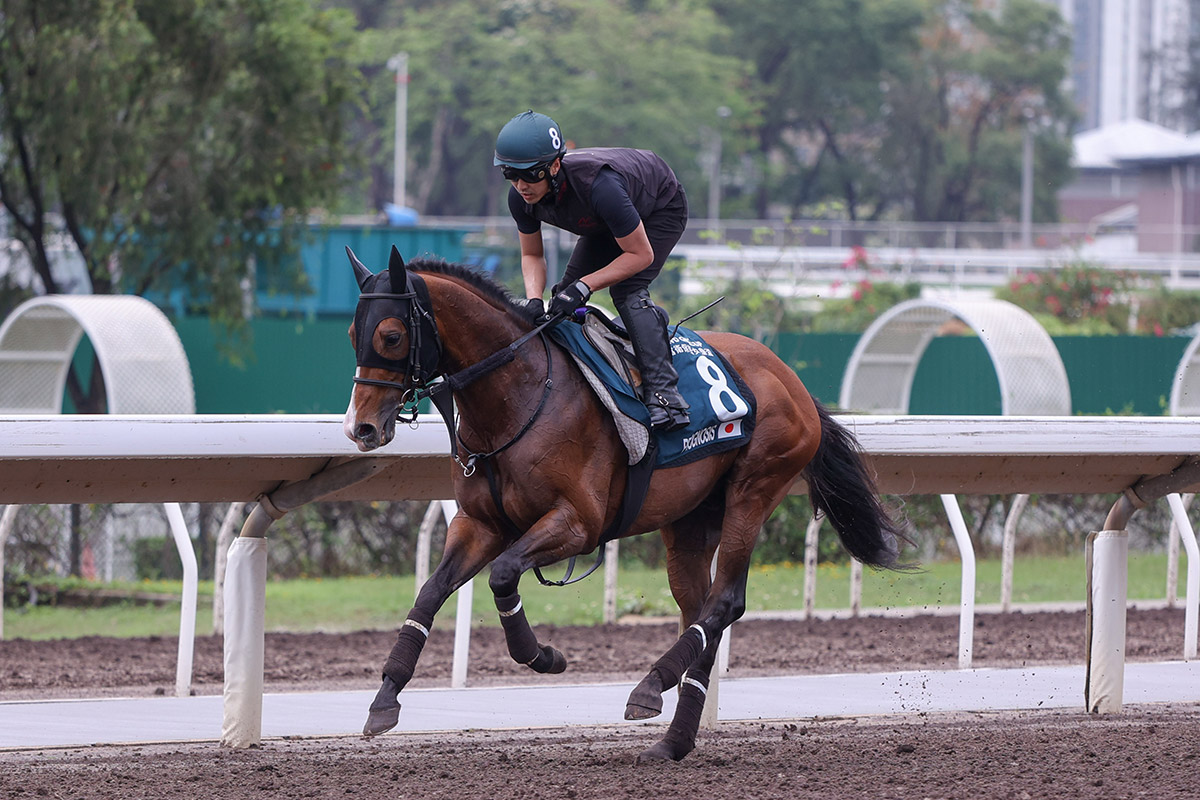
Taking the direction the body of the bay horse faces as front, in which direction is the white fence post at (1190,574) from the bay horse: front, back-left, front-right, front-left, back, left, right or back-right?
back

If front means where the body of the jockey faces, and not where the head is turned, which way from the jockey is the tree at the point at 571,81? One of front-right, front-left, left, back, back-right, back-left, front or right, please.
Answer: back-right

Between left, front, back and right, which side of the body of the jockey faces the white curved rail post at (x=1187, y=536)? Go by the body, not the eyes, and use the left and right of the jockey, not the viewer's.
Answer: back

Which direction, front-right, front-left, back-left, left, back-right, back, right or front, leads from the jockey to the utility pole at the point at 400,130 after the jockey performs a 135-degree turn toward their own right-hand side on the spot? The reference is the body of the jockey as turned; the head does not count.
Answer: front

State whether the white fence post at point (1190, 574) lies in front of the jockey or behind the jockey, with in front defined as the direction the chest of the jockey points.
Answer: behind

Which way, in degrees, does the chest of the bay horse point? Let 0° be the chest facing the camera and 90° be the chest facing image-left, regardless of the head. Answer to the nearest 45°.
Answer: approximately 45°

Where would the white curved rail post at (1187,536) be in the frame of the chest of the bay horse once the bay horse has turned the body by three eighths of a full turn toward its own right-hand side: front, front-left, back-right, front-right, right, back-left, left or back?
front-right

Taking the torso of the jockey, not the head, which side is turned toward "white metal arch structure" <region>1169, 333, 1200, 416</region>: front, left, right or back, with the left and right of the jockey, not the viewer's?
back

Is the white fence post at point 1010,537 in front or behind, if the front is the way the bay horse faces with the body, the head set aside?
behind

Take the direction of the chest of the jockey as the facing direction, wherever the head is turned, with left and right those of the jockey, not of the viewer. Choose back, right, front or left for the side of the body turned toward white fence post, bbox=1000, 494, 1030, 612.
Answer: back

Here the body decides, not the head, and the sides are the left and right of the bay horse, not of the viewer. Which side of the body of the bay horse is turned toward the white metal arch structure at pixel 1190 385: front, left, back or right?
back

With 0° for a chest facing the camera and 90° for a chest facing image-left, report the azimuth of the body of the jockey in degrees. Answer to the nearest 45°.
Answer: approximately 45°

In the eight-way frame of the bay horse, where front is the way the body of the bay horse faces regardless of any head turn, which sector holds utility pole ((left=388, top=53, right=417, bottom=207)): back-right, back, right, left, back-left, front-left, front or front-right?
back-right

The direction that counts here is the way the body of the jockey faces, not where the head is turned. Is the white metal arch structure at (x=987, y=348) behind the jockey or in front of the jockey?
behind
